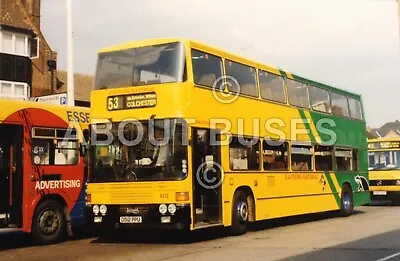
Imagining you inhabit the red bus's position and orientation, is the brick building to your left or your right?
on your right

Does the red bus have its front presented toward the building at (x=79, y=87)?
no

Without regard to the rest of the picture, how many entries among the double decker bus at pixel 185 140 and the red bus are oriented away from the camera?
0

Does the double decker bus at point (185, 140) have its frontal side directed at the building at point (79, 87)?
no

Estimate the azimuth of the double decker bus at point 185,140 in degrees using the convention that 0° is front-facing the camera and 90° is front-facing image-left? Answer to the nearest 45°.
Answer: approximately 45°

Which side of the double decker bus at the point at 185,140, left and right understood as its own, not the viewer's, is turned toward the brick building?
right
